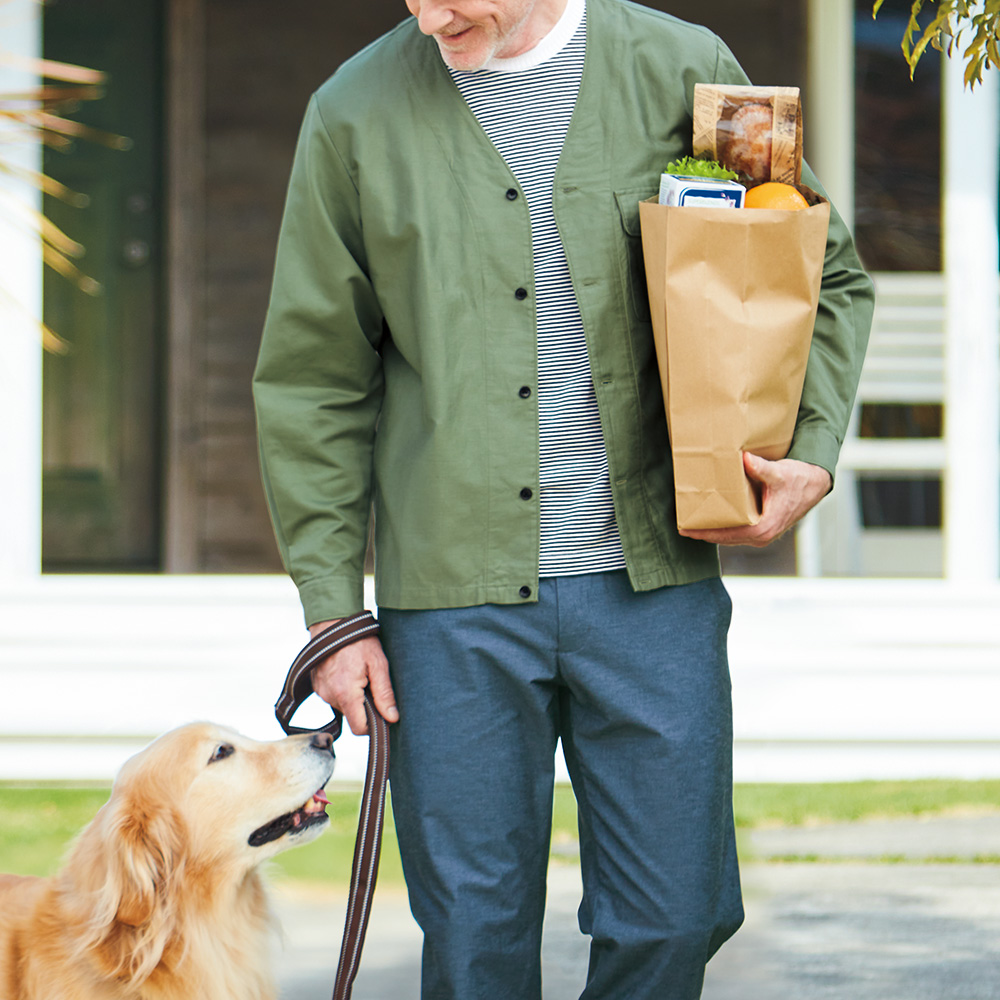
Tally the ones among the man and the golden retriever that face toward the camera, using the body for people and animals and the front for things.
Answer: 1

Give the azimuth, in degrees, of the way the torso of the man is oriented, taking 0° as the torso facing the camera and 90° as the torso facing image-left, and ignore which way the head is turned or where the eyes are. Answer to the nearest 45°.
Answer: approximately 0°

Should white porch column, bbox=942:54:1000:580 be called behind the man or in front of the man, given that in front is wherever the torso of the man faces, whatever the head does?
behind

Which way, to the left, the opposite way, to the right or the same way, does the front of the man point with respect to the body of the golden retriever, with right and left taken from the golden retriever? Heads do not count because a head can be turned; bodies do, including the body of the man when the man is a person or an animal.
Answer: to the right

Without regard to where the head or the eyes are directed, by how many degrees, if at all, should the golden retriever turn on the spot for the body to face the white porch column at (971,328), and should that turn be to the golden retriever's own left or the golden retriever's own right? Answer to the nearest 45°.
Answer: approximately 45° to the golden retriever's own left

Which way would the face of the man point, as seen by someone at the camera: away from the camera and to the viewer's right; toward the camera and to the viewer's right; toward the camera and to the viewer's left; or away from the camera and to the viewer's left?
toward the camera and to the viewer's left

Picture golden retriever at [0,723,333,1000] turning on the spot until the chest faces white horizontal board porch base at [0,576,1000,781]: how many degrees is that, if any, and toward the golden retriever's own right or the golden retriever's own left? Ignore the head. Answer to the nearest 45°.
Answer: approximately 45° to the golden retriever's own left

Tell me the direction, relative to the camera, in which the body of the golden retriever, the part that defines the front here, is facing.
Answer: to the viewer's right
